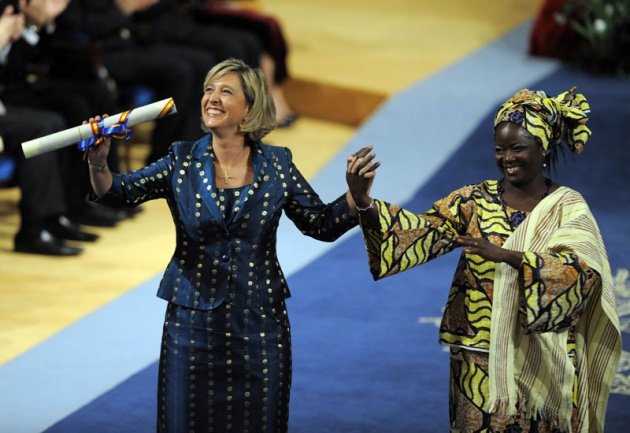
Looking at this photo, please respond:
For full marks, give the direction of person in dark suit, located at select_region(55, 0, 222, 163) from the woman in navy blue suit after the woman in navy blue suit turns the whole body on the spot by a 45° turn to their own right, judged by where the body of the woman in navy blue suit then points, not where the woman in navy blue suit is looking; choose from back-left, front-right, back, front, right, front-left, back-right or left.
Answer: back-right

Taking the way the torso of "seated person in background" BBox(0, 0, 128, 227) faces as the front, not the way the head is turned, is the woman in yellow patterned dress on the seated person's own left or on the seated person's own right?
on the seated person's own right

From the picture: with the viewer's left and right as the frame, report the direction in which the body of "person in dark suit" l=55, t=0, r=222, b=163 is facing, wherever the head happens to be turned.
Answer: facing to the right of the viewer

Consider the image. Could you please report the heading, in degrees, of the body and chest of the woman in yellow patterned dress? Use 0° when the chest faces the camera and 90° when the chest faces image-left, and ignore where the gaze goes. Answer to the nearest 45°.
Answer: approximately 45°

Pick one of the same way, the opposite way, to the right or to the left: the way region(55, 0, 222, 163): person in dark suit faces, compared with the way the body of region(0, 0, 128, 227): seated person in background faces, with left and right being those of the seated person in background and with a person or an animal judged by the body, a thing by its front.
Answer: the same way

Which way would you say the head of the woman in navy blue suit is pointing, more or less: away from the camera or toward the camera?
toward the camera

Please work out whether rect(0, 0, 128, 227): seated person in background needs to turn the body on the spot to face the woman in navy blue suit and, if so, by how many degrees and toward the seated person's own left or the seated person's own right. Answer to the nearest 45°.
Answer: approximately 90° to the seated person's own right

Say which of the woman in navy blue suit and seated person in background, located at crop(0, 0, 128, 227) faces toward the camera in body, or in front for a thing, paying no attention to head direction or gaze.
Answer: the woman in navy blue suit

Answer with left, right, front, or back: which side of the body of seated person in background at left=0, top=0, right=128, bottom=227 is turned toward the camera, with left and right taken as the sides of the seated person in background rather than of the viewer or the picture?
right

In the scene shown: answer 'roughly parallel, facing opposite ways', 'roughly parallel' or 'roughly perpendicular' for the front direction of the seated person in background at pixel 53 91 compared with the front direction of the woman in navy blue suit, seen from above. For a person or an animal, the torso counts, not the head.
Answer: roughly perpendicular

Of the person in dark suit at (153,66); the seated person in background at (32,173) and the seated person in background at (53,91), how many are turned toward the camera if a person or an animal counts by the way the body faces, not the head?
0

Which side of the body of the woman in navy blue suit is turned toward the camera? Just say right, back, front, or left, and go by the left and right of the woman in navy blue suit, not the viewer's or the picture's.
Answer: front

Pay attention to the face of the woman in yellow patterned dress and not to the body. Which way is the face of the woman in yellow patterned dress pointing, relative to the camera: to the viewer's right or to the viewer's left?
to the viewer's left

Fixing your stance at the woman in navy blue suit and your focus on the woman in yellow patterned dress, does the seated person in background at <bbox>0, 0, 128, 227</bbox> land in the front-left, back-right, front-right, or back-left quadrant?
back-left

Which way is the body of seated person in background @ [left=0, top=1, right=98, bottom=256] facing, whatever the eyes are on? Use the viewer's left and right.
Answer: facing to the right of the viewer
